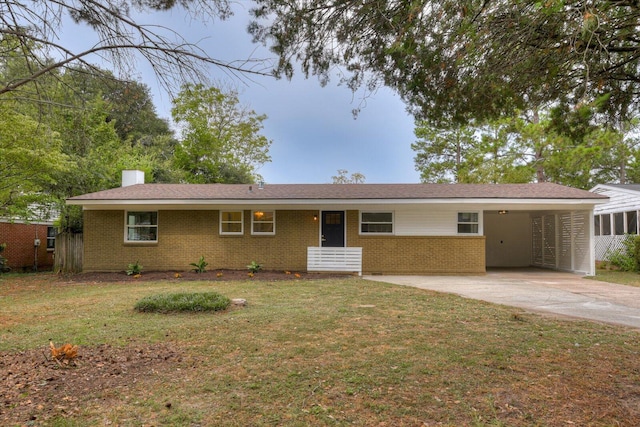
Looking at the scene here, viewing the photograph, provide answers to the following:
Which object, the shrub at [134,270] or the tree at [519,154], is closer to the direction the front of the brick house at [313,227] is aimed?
the shrub

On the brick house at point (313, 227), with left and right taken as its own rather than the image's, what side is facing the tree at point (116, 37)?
front

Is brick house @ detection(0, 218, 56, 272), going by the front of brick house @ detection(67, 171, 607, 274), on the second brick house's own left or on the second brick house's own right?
on the second brick house's own right

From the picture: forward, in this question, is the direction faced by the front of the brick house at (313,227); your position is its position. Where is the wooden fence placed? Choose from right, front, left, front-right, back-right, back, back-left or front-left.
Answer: right

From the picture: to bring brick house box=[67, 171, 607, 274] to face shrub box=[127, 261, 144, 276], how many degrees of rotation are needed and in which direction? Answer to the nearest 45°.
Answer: approximately 90° to its right

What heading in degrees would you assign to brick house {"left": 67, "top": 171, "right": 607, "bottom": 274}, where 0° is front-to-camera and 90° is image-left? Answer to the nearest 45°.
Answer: approximately 0°

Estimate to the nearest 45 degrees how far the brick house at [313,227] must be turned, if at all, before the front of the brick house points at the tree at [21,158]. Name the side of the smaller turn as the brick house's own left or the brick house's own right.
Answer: approximately 90° to the brick house's own right

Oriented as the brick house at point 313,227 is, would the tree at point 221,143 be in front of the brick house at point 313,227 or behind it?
behind

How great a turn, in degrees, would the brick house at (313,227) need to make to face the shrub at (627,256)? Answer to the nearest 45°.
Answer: approximately 90° to its left

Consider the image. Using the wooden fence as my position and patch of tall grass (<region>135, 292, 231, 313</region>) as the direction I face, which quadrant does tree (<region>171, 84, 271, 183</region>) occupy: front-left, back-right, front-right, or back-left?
back-left

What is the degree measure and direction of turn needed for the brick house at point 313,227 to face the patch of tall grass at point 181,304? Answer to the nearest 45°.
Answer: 0° — it already faces it
